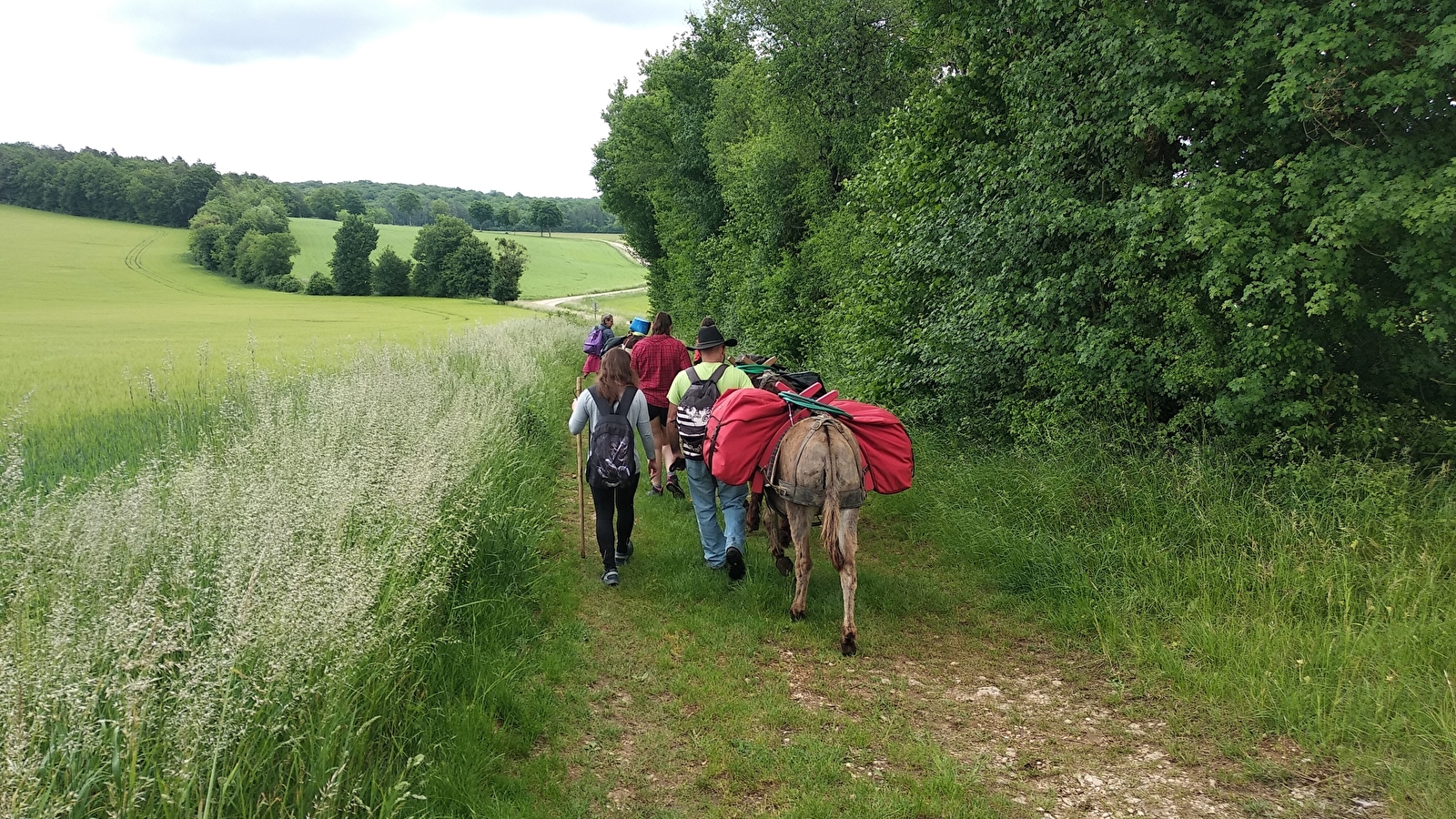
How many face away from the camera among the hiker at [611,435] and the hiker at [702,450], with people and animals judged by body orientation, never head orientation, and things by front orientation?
2

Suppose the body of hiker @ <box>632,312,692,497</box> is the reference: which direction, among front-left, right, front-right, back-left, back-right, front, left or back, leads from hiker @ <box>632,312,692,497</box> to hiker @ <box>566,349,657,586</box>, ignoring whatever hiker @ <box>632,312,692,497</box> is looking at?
back

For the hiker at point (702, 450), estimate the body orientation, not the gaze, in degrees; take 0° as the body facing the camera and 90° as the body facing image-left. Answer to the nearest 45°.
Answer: approximately 180°

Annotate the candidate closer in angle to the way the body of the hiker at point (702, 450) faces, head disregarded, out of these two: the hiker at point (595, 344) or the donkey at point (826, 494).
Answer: the hiker

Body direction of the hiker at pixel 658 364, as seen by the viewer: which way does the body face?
away from the camera

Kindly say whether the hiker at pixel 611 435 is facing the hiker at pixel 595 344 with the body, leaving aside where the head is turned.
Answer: yes

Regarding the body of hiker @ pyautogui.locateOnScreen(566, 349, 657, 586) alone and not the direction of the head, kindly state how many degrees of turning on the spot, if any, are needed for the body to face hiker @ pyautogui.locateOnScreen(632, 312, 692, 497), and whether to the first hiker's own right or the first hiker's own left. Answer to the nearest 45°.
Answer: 0° — they already face them

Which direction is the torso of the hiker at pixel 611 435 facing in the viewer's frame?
away from the camera

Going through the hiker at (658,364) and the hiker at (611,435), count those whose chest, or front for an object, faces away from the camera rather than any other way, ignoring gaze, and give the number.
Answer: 2
